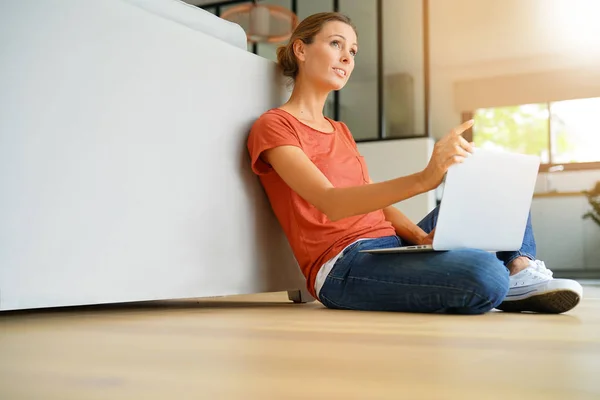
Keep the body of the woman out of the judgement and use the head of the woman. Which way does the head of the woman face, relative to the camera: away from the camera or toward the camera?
toward the camera

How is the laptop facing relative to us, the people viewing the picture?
facing away from the viewer and to the left of the viewer

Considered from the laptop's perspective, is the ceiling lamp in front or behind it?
in front

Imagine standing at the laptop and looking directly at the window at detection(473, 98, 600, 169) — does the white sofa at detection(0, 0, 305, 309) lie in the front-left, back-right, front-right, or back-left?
back-left

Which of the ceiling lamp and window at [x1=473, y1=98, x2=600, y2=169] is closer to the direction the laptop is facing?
the ceiling lamp

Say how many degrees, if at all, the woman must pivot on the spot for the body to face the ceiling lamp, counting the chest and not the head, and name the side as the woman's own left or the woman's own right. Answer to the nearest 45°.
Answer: approximately 135° to the woman's own left

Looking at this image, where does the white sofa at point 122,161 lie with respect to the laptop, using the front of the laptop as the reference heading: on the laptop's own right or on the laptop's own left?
on the laptop's own left

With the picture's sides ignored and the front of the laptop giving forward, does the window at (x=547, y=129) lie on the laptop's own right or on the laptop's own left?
on the laptop's own right

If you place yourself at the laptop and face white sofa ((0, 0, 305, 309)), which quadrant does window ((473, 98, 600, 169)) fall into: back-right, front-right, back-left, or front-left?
back-right

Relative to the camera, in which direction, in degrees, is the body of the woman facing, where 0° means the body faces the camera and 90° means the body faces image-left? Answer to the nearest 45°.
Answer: approximately 315°

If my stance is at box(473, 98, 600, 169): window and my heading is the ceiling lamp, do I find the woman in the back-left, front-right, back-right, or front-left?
front-left
